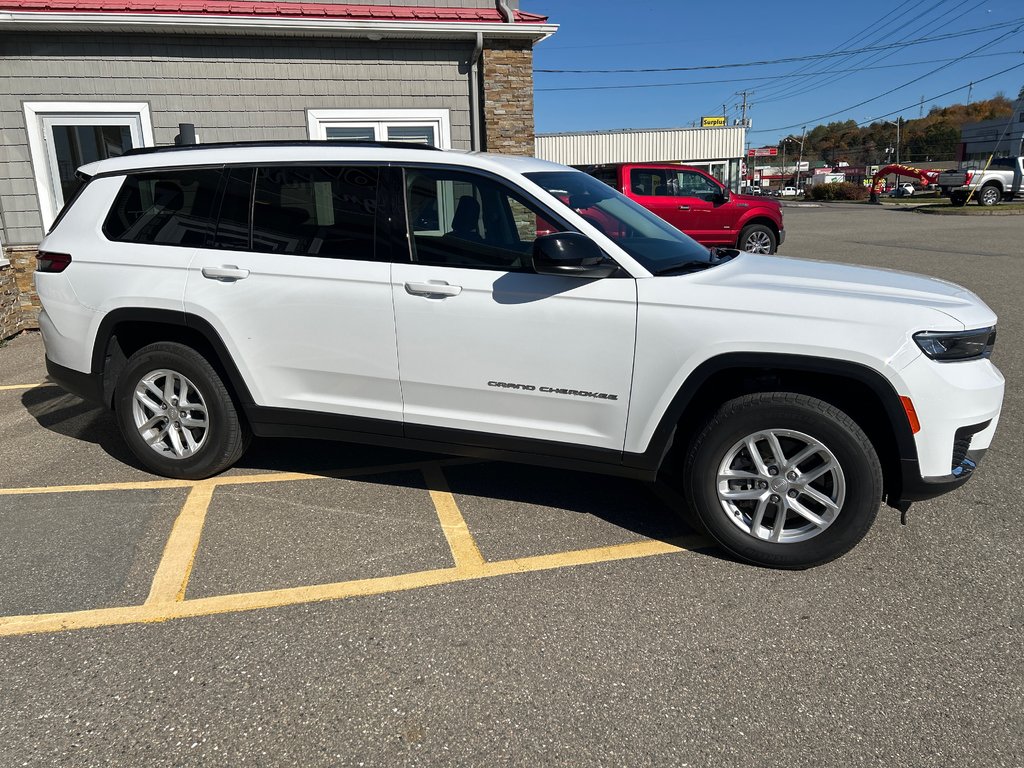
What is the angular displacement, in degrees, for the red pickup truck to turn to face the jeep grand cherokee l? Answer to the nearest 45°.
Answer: approximately 90° to its right

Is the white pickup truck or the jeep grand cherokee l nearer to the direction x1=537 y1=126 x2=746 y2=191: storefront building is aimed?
the jeep grand cherokee l

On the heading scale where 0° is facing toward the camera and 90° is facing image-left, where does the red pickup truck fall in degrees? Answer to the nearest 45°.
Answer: approximately 270°

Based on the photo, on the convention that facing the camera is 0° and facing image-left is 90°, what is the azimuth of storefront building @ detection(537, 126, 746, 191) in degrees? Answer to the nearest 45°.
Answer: approximately 0°

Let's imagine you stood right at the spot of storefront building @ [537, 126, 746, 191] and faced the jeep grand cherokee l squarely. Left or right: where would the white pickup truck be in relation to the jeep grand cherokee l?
left

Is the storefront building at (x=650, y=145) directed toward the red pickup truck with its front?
yes

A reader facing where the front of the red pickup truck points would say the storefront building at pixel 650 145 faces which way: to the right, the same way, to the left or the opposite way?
to the right

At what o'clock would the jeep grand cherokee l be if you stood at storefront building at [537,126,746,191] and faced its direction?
The jeep grand cherokee l is roughly at 12 o'clock from the storefront building.

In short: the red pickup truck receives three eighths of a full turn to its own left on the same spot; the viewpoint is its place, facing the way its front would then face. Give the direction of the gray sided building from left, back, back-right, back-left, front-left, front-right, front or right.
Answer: left

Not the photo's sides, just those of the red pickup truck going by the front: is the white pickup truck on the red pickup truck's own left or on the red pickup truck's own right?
on the red pickup truck's own left
